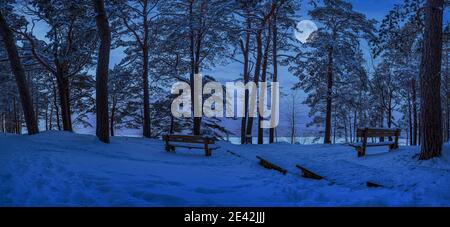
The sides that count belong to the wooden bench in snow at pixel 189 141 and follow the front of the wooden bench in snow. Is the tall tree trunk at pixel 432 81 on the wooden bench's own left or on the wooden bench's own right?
on the wooden bench's own right

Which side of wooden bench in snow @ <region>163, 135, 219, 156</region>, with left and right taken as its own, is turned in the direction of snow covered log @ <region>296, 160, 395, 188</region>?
right

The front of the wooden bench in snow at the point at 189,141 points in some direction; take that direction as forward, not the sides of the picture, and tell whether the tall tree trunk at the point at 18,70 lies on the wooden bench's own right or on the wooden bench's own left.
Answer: on the wooden bench's own left

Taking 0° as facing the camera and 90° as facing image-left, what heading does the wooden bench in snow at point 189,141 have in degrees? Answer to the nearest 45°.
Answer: approximately 225°

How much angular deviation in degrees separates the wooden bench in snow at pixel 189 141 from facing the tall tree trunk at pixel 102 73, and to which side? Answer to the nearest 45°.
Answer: approximately 135° to its left

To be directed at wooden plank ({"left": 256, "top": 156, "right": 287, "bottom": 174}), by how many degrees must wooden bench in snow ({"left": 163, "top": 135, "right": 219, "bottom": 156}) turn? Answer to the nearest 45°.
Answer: approximately 90° to its right

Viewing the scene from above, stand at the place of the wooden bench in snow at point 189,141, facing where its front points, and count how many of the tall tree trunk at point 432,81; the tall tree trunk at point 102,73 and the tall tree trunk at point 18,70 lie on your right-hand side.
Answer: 1

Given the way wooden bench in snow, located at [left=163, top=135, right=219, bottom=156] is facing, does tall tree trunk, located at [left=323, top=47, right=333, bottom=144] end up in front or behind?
in front
